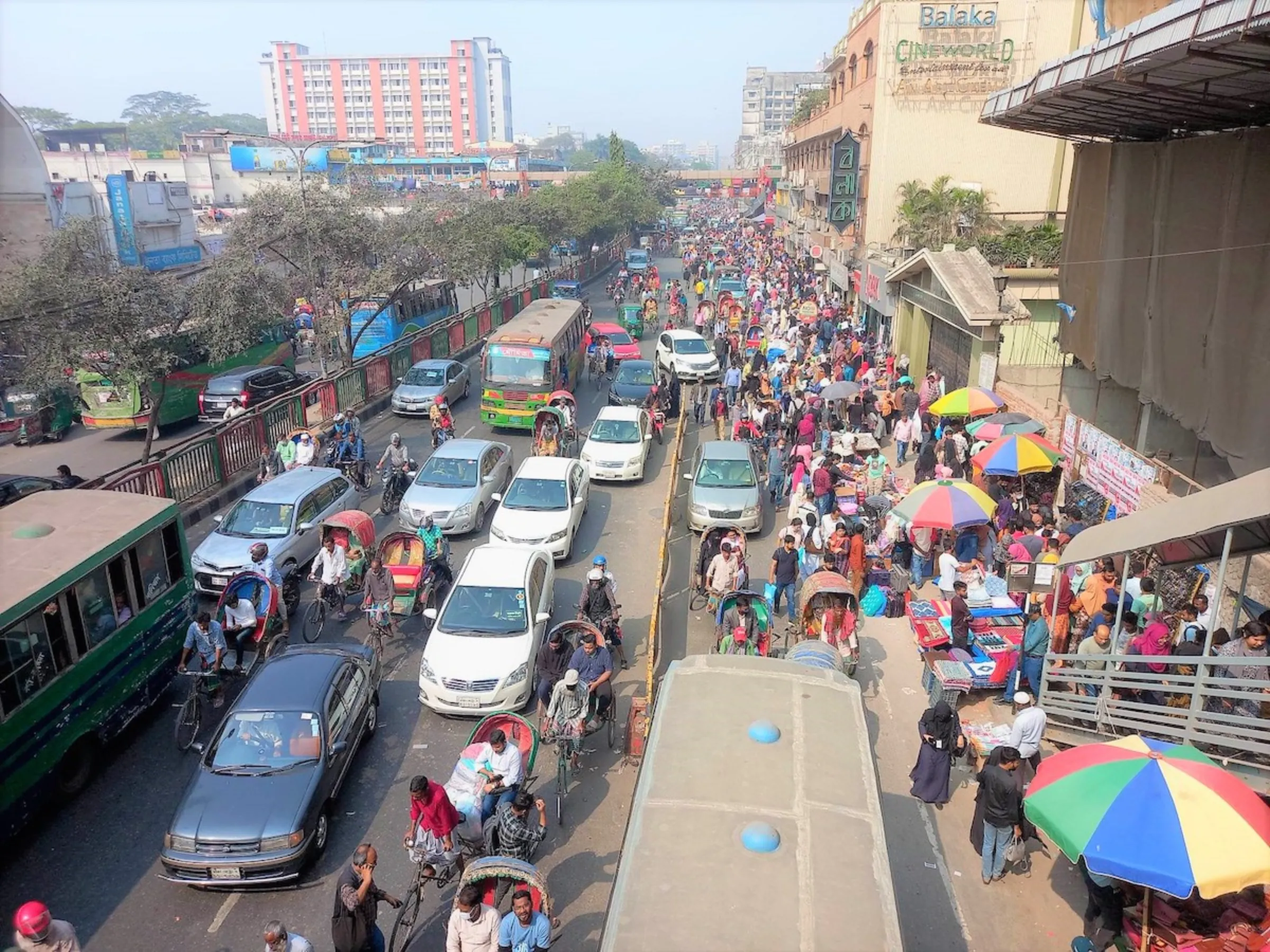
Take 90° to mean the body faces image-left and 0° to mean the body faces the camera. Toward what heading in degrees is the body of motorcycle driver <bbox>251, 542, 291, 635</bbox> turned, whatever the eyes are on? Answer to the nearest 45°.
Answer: approximately 45°

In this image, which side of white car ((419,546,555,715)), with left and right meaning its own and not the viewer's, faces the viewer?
front

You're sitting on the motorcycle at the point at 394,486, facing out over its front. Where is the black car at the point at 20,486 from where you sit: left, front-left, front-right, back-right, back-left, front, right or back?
front-right

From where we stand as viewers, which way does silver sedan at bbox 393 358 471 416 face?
facing the viewer and to the left of the viewer

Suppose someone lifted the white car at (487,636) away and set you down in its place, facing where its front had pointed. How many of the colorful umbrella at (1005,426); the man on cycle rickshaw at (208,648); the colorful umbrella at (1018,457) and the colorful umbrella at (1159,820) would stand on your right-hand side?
1

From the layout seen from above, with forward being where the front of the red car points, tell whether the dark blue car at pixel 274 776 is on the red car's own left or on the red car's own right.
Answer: on the red car's own right

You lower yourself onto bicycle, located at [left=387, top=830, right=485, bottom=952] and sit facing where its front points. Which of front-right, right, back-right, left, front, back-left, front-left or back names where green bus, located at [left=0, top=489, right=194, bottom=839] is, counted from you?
right

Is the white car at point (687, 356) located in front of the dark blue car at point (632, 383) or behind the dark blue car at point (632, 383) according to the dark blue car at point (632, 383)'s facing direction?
behind

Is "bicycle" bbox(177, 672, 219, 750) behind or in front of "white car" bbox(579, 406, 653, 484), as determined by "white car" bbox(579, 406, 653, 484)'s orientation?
in front

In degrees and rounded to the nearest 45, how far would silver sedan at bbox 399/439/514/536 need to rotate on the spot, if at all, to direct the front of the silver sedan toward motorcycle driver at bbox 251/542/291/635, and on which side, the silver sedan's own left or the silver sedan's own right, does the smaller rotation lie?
0° — it already faces them

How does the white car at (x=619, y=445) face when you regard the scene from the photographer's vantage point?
facing the viewer

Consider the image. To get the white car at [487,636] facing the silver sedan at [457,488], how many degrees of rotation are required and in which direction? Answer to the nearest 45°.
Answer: approximately 180°

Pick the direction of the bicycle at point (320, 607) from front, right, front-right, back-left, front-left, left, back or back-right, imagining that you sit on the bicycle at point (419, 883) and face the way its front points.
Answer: back-right
